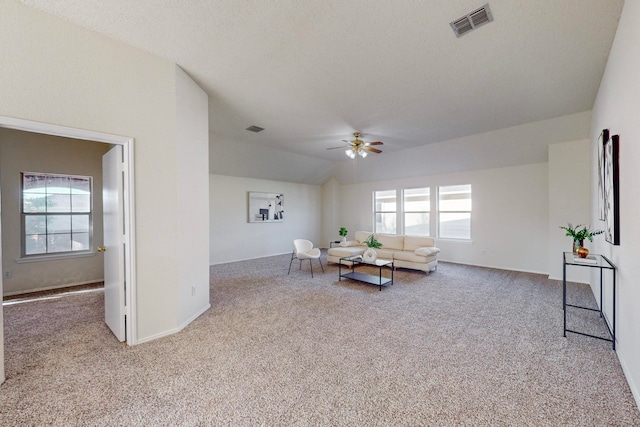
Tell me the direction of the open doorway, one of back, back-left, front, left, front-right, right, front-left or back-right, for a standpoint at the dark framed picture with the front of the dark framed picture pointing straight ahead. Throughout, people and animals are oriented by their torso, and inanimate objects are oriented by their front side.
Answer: front-left

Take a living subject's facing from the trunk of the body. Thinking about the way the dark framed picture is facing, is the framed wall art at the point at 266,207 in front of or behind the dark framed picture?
in front

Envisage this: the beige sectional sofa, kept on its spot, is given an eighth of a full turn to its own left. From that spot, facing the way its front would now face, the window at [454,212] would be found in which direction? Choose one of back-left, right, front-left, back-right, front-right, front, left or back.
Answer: back-left

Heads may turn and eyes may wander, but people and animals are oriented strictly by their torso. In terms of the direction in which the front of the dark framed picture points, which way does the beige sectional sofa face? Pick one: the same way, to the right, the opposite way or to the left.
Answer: to the left

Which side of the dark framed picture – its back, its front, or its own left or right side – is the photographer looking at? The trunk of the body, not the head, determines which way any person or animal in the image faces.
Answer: left

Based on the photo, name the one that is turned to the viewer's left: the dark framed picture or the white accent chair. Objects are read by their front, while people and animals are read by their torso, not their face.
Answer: the dark framed picture

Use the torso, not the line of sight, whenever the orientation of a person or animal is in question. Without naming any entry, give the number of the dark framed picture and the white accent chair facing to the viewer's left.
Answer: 1

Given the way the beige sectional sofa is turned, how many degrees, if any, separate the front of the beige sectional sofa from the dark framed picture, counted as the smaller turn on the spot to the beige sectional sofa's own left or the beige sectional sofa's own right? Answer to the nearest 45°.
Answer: approximately 90° to the beige sectional sofa's own left

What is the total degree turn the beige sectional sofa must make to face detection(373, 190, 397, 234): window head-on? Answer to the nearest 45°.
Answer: approximately 135° to its right

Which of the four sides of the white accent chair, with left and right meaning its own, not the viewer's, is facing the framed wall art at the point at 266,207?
back

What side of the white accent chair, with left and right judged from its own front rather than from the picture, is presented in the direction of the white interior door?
right

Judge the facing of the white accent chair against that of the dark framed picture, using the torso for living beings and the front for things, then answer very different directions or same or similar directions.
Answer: very different directions

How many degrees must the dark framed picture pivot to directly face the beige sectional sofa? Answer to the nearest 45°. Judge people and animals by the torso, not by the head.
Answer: approximately 45° to its right
